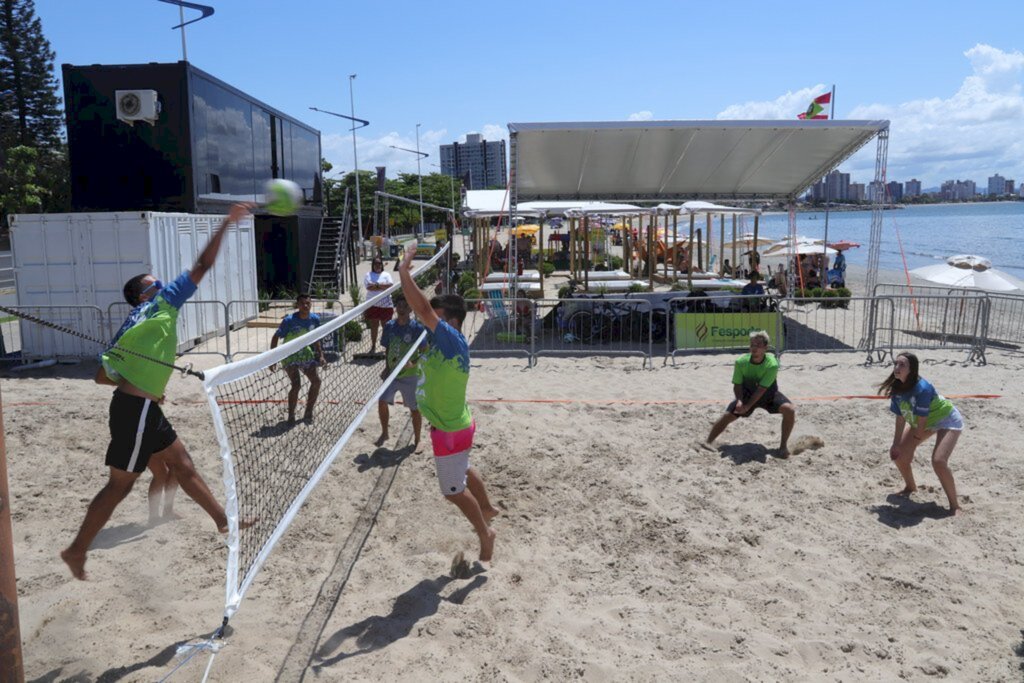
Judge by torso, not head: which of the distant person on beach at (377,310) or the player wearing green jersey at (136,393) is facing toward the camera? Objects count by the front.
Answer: the distant person on beach

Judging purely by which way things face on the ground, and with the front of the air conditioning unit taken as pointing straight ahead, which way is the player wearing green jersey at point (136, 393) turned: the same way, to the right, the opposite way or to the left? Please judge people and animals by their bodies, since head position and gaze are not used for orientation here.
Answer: to the left

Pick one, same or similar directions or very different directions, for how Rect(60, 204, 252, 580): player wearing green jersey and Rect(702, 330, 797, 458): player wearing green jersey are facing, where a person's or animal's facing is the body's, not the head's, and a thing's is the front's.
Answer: very different directions

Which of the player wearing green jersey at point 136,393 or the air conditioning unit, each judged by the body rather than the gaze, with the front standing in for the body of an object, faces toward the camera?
the air conditioning unit

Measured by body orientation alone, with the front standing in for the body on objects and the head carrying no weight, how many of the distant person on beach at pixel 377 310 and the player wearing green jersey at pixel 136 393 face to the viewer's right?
1

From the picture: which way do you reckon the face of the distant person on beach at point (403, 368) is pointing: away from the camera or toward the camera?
toward the camera

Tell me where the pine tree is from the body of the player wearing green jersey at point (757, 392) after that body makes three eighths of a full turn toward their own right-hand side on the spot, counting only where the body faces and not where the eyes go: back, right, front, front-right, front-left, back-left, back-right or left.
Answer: front-left

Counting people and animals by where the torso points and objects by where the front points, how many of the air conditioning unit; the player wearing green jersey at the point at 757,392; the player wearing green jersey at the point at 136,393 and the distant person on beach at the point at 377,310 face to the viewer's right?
1

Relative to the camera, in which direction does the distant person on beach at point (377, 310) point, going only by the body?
toward the camera

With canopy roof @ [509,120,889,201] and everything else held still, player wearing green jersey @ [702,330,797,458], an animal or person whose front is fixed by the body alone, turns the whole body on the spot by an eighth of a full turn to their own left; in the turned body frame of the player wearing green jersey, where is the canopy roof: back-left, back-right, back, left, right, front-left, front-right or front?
back

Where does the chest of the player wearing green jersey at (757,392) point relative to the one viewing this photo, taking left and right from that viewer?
facing the viewer and to the left of the viewer

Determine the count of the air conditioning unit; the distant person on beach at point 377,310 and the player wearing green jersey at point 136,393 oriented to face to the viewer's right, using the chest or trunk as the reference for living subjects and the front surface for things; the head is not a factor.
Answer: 1

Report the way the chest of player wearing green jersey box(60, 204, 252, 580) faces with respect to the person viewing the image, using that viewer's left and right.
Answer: facing to the right of the viewer

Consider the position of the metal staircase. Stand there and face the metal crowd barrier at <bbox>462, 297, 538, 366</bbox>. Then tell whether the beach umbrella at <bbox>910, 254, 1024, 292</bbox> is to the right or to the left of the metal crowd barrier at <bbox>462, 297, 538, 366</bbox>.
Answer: left

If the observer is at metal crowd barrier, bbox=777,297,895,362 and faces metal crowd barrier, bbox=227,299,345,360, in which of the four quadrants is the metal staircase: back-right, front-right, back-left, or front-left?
front-right

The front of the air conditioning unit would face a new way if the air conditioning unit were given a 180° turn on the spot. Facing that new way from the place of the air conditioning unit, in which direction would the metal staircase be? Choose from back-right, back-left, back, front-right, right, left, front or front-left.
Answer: front-right

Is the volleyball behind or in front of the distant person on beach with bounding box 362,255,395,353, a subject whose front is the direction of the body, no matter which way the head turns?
in front

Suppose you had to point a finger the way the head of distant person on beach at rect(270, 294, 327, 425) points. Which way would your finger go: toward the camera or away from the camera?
toward the camera
